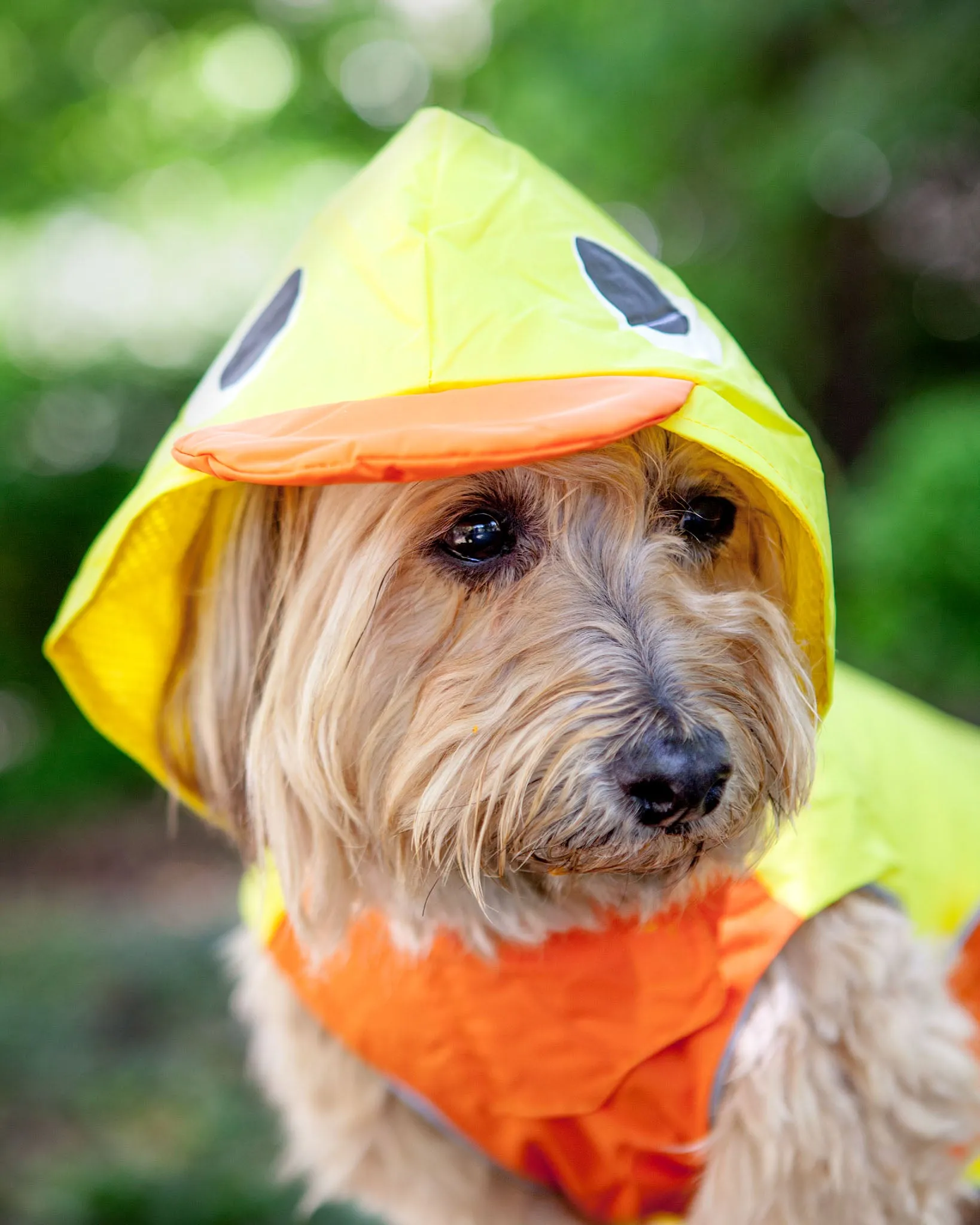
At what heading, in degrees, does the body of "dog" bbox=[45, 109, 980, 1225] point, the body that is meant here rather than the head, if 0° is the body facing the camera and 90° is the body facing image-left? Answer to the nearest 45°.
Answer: approximately 45°
